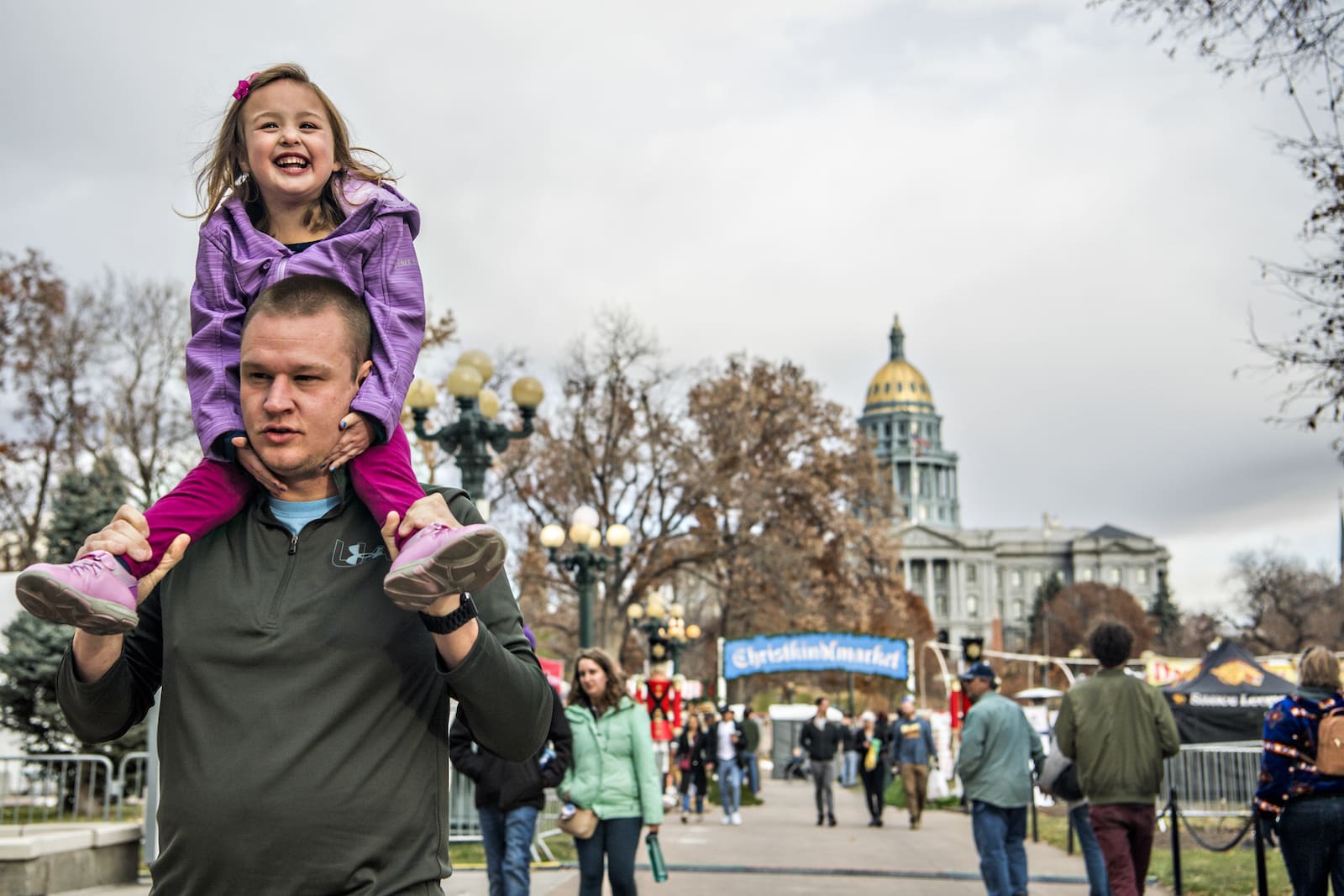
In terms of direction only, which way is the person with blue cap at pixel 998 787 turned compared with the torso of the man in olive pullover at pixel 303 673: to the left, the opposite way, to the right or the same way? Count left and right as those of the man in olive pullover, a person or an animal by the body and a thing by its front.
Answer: the opposite way

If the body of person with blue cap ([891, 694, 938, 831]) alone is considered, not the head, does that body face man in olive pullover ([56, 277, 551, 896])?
yes

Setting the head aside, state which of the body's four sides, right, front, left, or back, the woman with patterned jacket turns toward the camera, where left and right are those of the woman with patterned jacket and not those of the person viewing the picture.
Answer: back

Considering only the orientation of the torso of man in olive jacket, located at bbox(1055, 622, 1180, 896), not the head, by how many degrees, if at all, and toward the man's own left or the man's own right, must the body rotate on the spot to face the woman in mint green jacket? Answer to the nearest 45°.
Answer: approximately 90° to the man's own left

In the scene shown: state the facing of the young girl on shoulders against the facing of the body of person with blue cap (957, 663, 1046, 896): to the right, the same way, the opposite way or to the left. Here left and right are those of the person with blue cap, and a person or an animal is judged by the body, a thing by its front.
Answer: the opposite way

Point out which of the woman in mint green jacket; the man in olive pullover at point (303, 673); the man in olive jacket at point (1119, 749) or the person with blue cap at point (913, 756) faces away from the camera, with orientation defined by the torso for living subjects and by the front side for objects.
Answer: the man in olive jacket at point (1119, 749)

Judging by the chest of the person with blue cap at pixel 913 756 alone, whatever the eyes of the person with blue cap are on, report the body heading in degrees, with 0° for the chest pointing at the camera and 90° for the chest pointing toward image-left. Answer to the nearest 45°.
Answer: approximately 0°

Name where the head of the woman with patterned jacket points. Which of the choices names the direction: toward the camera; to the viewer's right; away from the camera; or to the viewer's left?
away from the camera

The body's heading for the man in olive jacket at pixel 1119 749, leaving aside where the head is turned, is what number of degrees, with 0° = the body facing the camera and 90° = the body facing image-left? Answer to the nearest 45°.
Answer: approximately 180°
